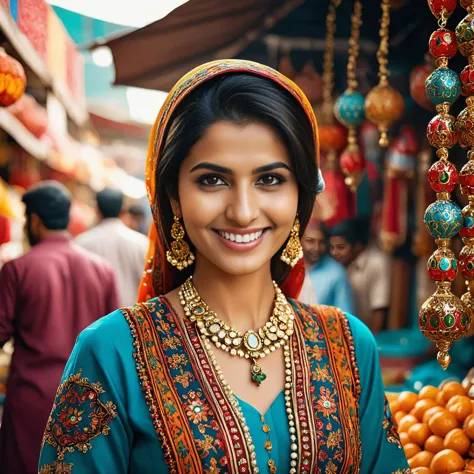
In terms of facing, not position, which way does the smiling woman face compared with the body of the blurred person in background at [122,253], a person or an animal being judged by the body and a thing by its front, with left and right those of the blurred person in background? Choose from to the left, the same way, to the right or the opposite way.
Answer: the opposite way

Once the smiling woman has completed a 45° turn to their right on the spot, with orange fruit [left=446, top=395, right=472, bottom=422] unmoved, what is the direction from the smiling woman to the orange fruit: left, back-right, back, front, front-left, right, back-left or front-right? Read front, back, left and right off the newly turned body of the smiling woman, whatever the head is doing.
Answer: back

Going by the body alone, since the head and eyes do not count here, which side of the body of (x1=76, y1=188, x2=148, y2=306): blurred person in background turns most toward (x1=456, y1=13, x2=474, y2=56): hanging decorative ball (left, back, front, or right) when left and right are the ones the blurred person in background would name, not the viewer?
back

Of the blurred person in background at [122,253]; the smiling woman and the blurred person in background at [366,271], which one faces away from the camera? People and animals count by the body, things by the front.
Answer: the blurred person in background at [122,253]

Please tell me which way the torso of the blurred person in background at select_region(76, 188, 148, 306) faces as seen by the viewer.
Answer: away from the camera

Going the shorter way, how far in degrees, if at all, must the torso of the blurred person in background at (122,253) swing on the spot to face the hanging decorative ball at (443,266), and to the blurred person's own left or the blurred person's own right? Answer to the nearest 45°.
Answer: approximately 180°

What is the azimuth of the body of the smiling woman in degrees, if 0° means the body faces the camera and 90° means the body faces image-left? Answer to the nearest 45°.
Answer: approximately 0°

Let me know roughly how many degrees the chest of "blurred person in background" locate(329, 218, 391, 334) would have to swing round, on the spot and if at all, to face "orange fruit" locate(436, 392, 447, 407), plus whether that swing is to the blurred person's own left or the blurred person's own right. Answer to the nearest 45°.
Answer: approximately 45° to the blurred person's own left

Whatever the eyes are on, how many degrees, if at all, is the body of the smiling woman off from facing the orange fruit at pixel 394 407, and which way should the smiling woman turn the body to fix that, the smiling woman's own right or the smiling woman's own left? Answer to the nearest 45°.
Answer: approximately 135° to the smiling woman's own left

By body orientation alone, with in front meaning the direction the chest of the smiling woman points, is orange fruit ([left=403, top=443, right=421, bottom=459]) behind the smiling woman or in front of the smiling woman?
behind

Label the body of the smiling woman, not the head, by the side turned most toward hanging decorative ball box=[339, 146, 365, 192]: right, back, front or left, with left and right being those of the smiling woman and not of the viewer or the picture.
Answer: back
